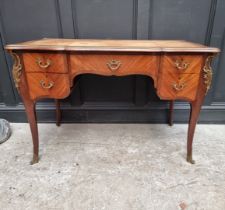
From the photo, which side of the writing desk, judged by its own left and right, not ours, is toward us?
front
